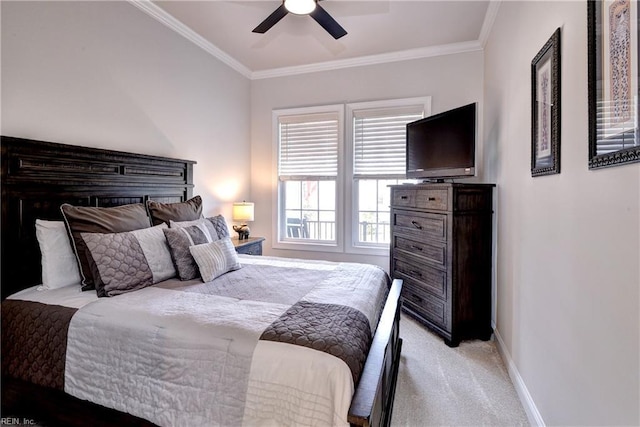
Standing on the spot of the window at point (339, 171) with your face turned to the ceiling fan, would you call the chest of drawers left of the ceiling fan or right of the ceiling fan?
left

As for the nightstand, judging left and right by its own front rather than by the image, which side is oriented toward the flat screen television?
front

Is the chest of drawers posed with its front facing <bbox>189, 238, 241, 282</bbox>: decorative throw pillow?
yes

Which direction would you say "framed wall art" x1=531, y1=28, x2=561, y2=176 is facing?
to the viewer's left

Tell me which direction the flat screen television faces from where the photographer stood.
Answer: facing the viewer and to the left of the viewer

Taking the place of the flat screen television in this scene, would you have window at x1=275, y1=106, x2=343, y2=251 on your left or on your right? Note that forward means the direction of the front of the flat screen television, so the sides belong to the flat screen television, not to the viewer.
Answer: on your right

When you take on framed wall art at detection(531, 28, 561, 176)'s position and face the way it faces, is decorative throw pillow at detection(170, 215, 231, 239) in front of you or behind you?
in front

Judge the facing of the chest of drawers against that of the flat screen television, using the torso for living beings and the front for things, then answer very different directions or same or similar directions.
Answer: same or similar directions

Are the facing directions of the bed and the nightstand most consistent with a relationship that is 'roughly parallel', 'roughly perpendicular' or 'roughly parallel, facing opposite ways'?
roughly parallel

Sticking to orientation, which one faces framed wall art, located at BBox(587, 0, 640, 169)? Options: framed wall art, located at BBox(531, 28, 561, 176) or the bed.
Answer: the bed

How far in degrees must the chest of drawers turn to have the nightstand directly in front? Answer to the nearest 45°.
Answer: approximately 45° to its right

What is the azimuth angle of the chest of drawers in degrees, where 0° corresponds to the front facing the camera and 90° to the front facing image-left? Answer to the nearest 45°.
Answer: approximately 45°

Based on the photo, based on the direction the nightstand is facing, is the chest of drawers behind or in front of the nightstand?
in front

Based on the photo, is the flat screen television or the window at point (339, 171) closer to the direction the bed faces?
the flat screen television

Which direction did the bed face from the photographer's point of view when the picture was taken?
facing the viewer and to the right of the viewer

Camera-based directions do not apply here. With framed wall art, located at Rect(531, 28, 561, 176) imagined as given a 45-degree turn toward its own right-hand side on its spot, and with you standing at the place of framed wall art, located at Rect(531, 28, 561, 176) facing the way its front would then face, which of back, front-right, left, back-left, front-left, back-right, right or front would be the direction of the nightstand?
front-left

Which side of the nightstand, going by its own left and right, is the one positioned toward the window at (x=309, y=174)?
left
